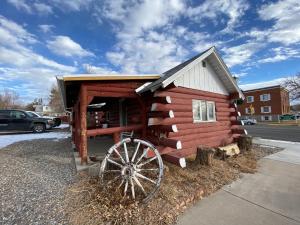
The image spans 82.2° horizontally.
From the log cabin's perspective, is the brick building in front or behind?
behind

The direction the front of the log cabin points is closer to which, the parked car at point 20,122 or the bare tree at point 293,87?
the parked car

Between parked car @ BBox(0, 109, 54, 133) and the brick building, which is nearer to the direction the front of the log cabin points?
the parked car

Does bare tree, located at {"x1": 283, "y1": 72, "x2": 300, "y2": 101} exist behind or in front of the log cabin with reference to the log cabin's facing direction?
behind

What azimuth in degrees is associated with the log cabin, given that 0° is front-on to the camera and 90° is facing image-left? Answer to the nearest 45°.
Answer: approximately 45°
